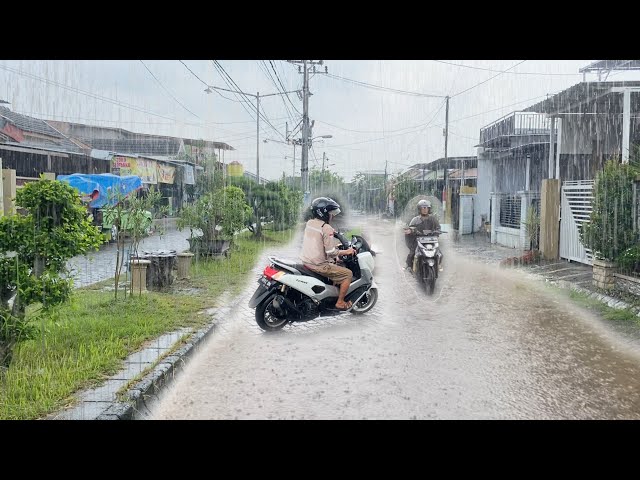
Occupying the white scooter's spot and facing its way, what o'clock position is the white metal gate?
The white metal gate is roughly at 12 o'clock from the white scooter.

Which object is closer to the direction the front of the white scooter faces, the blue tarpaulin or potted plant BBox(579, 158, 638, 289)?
the potted plant

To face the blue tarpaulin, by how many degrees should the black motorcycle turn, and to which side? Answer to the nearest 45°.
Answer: approximately 90° to its right

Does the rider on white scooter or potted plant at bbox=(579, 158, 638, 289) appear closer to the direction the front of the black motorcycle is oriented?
the rider on white scooter

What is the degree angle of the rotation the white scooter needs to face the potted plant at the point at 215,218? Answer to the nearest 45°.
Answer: approximately 90° to its left

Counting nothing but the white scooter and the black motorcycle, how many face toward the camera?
1

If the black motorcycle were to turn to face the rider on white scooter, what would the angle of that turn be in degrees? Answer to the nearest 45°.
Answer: approximately 45° to its right

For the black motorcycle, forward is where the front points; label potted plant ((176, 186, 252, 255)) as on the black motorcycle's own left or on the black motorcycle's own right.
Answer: on the black motorcycle's own right

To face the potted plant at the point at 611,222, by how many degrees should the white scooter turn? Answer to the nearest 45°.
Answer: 0° — it already faces it

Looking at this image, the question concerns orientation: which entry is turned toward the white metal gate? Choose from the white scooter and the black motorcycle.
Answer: the white scooter

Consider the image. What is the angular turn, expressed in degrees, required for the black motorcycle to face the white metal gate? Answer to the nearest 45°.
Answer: approximately 135° to its left

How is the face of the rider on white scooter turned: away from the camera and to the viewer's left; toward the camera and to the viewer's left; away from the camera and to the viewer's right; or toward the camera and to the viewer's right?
away from the camera and to the viewer's right

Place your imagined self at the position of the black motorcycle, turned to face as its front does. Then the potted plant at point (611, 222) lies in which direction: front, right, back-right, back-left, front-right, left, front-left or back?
back-left

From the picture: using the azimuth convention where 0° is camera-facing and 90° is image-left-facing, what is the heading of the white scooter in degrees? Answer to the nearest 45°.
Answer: approximately 225°

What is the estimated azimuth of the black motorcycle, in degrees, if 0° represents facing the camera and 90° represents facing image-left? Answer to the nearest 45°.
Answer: approximately 0°
